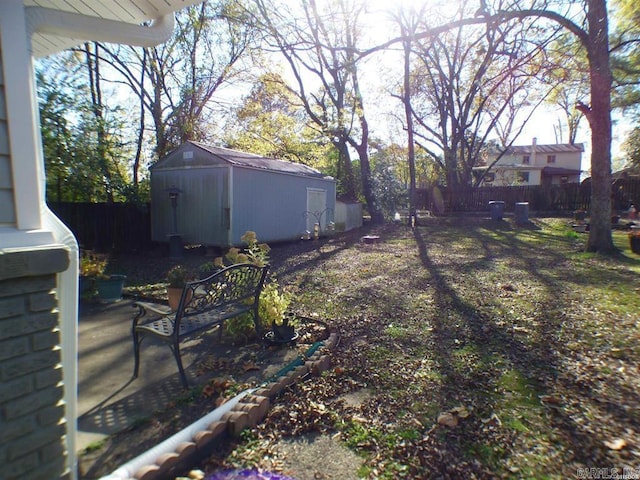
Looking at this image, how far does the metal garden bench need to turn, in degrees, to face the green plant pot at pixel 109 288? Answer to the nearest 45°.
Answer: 0° — it already faces it

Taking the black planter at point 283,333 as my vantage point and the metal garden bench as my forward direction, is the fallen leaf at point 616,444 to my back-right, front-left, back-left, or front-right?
back-left

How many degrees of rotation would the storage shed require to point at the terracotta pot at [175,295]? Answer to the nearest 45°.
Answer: approximately 45° to its right

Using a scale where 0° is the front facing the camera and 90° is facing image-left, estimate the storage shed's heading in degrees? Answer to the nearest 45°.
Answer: approximately 315°
